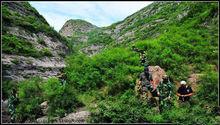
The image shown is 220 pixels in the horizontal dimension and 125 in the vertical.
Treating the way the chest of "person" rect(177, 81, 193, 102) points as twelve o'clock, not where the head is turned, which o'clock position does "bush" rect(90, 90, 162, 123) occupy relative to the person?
The bush is roughly at 2 o'clock from the person.

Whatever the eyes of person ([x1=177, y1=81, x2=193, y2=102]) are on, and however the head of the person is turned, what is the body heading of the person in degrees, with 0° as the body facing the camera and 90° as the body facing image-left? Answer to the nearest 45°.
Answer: approximately 0°

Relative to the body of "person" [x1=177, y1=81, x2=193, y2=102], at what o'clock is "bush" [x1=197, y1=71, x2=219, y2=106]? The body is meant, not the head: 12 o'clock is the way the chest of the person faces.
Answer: The bush is roughly at 8 o'clock from the person.

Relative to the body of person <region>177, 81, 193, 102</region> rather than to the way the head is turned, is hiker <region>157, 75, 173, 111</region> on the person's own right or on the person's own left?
on the person's own right

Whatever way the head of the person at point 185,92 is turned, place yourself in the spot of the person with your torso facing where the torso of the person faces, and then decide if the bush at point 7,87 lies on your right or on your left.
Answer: on your right
